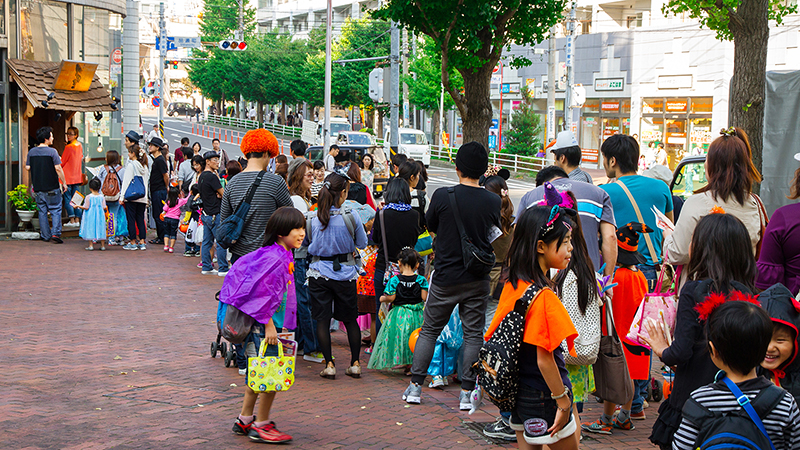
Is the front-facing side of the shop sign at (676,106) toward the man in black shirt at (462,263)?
yes

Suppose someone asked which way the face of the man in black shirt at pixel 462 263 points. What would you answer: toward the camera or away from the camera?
away from the camera

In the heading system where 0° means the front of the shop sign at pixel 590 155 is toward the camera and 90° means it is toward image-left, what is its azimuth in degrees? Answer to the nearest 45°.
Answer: approximately 0°

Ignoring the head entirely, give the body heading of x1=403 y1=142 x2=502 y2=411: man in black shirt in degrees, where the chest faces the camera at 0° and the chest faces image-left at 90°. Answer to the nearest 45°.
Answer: approximately 180°

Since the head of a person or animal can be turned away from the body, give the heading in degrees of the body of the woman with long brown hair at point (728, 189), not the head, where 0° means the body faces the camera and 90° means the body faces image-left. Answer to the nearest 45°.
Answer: approximately 180°

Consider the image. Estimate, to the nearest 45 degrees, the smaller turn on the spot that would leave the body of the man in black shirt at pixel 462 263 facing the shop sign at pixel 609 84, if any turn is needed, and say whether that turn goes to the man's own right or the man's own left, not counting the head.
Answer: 0° — they already face it

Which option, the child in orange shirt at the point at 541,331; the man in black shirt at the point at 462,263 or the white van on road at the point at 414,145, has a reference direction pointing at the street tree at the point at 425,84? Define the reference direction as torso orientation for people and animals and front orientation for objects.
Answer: the man in black shirt

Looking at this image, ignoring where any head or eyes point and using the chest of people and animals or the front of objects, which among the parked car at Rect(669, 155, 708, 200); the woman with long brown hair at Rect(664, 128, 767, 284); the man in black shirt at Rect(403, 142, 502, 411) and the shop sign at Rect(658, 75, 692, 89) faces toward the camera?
the shop sign

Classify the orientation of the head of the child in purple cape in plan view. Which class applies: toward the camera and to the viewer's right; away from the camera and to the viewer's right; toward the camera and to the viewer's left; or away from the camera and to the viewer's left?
toward the camera and to the viewer's right

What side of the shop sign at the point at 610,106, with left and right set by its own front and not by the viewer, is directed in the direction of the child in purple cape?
front
